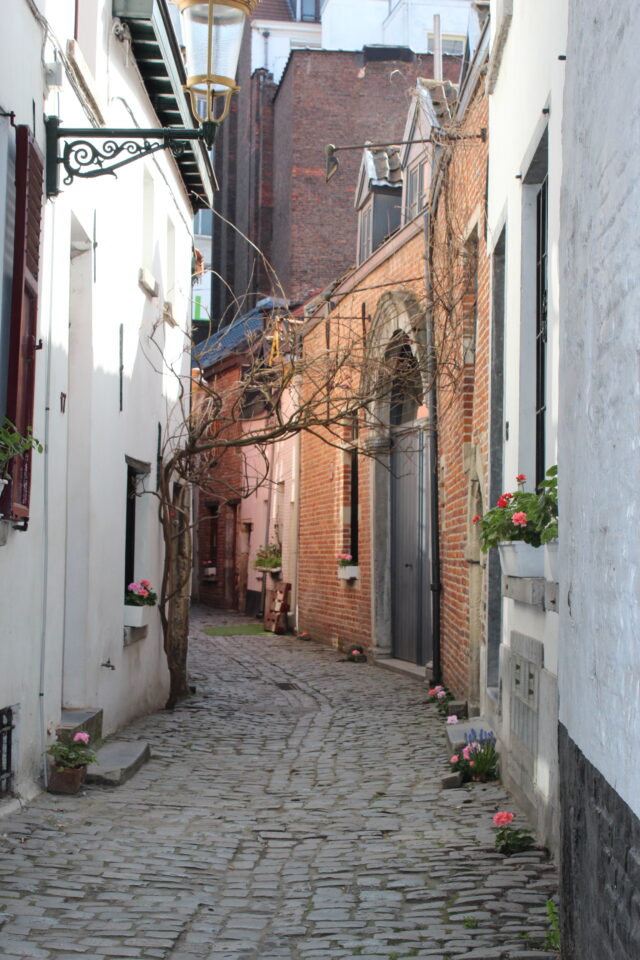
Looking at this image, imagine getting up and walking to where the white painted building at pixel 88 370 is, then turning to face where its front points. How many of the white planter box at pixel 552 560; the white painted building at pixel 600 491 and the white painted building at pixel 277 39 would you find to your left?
1

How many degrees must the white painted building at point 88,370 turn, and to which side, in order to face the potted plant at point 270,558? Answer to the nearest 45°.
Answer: approximately 90° to its left

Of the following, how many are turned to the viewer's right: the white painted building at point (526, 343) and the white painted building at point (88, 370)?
1

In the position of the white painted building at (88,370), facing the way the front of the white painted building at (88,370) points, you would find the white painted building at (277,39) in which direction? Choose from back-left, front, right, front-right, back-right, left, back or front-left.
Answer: left

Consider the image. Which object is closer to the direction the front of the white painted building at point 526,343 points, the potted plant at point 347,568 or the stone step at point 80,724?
the stone step

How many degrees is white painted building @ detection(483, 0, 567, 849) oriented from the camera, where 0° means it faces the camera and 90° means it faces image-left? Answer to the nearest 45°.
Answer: approximately 90°

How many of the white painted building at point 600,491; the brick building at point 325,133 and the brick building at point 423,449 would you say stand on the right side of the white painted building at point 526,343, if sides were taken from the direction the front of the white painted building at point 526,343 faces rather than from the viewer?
2

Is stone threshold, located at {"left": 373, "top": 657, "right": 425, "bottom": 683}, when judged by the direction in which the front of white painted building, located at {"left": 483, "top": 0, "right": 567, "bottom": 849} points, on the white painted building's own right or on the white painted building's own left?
on the white painted building's own right

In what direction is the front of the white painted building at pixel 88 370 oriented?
to the viewer's right

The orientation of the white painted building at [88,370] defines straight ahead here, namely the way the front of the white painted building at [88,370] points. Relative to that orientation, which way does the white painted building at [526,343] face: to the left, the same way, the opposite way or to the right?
the opposite way

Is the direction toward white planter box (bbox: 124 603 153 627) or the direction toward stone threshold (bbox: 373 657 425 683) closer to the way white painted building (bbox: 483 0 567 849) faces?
the white planter box

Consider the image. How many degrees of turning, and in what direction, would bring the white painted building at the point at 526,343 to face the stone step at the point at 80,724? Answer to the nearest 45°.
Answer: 0° — it already faces it
